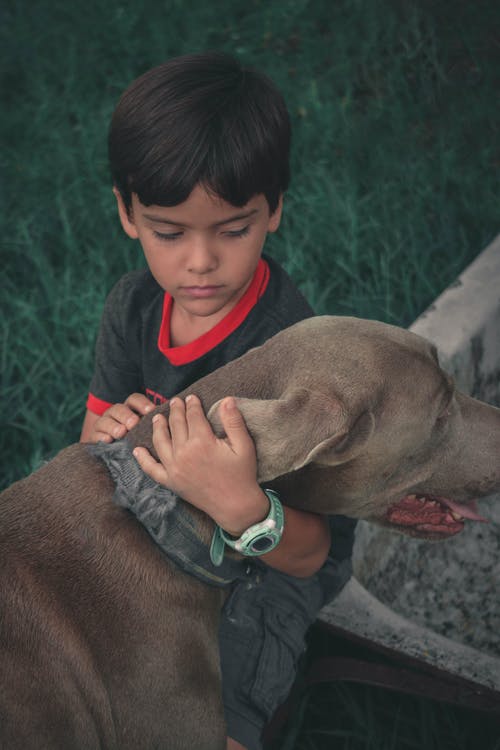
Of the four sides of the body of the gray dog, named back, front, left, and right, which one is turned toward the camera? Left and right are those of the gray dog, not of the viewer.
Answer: right

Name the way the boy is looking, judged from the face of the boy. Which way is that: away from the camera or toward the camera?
toward the camera
